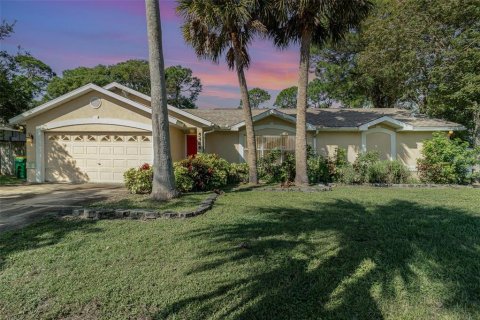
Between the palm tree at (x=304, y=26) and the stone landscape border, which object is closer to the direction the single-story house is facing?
the stone landscape border

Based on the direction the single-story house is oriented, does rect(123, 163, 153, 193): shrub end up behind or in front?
in front

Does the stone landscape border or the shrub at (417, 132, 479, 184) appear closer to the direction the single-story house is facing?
the stone landscape border

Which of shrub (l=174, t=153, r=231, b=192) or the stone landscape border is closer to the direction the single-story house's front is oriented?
the stone landscape border

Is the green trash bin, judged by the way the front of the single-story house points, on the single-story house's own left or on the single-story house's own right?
on the single-story house's own right

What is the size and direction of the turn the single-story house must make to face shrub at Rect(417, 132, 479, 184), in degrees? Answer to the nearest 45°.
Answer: approximately 90° to its left

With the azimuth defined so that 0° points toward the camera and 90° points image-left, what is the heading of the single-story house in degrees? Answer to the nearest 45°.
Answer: approximately 0°

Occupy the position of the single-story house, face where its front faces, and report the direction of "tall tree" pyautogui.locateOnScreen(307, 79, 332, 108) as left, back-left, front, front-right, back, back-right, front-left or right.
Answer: back-left

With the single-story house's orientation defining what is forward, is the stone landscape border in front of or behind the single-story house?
in front
